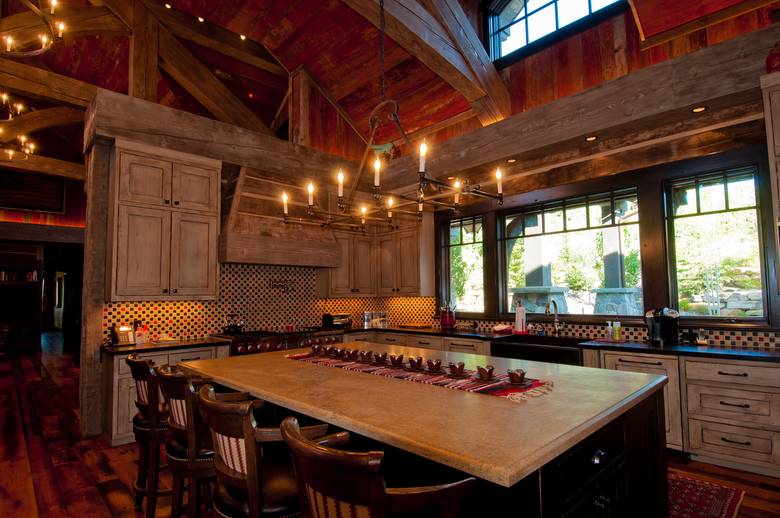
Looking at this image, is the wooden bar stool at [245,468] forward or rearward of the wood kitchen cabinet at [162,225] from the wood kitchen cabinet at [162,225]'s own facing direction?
forward

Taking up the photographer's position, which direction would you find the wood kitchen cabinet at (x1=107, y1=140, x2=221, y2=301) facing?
facing the viewer and to the right of the viewer

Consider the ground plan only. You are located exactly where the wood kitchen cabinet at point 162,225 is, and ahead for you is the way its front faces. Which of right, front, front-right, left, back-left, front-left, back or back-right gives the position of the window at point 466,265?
front-left

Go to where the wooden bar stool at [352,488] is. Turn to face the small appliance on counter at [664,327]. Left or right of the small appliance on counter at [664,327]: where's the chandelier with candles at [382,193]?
left

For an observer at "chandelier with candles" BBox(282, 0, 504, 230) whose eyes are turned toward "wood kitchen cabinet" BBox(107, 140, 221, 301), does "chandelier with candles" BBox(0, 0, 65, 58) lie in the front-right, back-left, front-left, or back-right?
front-left

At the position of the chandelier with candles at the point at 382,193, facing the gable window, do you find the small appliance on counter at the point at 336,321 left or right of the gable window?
left

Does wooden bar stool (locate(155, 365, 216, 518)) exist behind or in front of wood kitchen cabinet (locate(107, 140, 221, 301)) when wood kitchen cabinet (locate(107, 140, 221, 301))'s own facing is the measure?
in front
